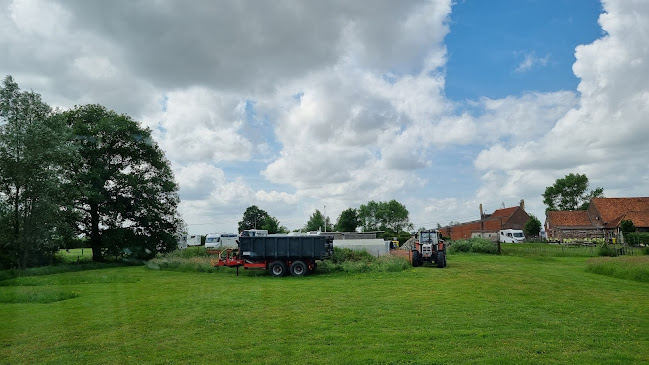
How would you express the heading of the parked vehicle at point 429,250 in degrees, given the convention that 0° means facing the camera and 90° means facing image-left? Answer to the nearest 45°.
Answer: approximately 0°

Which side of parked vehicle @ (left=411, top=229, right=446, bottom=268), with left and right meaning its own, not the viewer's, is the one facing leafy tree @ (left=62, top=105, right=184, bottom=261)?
right

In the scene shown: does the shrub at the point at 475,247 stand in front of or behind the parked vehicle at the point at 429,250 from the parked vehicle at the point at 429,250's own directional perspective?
behind

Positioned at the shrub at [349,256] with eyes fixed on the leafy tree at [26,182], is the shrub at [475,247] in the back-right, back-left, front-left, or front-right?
back-right

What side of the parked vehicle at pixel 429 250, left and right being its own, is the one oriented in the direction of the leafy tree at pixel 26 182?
right

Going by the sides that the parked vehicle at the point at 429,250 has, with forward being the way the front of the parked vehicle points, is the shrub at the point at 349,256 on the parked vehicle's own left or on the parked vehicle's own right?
on the parked vehicle's own right

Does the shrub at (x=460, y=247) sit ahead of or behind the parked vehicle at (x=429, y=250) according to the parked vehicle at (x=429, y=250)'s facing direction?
behind
